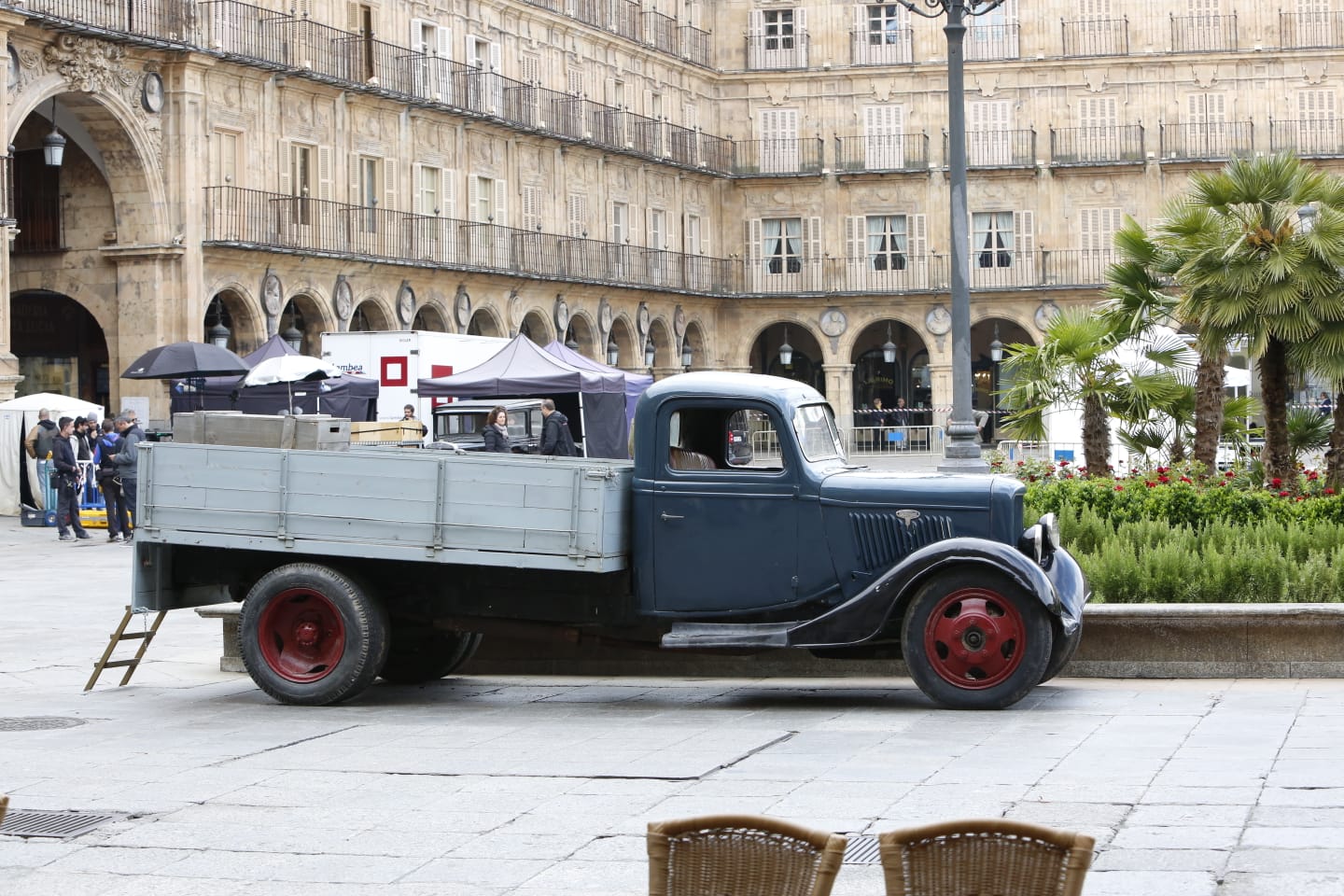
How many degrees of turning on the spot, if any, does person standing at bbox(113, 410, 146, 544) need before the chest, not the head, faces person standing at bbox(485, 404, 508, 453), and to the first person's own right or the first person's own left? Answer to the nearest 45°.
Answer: approximately 180°

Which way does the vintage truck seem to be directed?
to the viewer's right

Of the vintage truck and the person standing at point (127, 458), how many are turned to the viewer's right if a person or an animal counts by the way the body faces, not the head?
1

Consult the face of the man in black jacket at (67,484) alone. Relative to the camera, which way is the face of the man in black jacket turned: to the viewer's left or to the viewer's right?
to the viewer's right

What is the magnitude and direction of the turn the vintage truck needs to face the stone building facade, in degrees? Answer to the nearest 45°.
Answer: approximately 90° to its left

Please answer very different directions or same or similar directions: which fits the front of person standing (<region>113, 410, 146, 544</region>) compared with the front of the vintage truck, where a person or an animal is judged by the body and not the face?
very different directions

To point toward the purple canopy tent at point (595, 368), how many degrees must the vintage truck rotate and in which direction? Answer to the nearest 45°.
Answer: approximately 90° to its left

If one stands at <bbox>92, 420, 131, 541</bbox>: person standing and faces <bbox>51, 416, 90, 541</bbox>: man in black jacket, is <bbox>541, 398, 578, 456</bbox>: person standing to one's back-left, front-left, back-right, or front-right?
back-right

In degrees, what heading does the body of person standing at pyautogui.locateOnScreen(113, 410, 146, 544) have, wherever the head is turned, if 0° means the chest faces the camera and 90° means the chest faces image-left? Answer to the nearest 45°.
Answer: approximately 90°

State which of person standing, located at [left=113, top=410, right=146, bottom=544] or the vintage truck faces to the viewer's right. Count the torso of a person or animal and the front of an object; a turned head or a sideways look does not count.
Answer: the vintage truck

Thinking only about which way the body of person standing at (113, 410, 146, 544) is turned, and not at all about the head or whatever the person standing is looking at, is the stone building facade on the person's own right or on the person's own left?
on the person's own right
